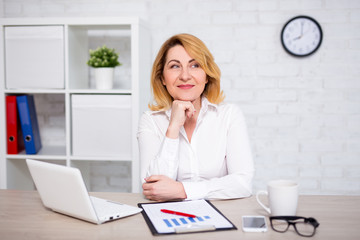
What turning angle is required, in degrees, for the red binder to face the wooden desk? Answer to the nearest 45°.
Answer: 0° — it already faces it

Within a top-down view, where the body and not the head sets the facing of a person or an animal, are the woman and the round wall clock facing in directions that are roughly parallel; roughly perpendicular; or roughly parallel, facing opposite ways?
roughly parallel

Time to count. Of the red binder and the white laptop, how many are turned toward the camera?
1

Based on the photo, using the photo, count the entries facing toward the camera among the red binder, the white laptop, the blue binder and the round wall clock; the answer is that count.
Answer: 3

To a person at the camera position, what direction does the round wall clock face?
facing the viewer

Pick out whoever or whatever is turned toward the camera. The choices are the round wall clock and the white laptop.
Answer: the round wall clock

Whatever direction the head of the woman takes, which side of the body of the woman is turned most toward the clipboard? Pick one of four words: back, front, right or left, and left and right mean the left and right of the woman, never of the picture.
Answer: front

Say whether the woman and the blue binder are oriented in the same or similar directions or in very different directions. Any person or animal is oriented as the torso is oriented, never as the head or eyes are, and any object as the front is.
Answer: same or similar directions

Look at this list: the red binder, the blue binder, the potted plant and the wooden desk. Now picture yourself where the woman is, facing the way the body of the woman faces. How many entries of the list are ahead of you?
1

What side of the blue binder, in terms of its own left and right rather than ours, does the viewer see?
front

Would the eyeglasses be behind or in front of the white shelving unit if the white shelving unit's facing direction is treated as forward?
in front

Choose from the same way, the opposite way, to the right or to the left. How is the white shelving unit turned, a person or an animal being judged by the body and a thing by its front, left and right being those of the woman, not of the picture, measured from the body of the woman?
the same way

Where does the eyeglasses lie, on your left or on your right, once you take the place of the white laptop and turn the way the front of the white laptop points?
on your right

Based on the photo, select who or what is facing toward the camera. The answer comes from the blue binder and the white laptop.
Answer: the blue binder

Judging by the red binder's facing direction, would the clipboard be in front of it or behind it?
in front

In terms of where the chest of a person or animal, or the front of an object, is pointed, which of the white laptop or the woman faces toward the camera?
the woman
